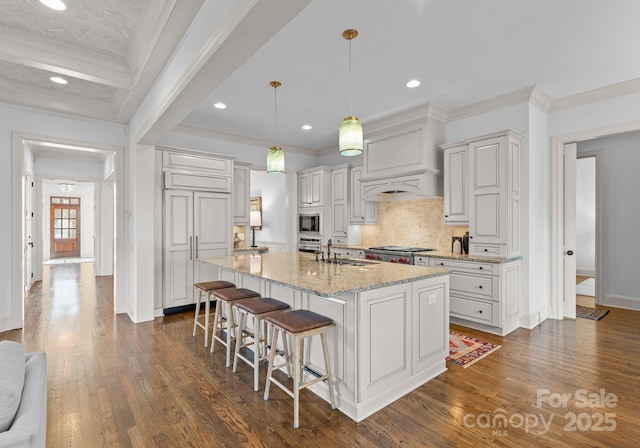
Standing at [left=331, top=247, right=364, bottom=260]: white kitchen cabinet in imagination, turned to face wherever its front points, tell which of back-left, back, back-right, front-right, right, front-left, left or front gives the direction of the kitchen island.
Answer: front-left

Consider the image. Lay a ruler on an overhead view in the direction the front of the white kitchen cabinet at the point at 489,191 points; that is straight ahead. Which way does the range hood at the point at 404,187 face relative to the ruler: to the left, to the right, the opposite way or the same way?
the same way

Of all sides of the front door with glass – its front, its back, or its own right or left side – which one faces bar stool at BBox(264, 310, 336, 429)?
front

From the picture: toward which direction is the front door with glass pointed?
toward the camera

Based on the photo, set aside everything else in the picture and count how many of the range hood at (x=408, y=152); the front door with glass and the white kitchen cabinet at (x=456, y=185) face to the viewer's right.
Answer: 0

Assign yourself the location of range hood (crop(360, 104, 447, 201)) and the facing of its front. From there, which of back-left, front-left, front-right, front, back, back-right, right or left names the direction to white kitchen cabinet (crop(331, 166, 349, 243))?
right

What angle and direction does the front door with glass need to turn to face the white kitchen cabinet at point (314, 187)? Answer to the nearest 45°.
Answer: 0° — it already faces it

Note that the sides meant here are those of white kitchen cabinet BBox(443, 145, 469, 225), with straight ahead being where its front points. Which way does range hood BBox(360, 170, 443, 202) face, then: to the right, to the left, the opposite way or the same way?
the same way

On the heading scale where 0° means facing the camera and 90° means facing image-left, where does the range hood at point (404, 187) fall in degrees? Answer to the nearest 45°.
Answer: approximately 45°

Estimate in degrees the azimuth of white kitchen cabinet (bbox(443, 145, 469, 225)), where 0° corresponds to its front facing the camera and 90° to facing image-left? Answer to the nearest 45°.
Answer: approximately 45°

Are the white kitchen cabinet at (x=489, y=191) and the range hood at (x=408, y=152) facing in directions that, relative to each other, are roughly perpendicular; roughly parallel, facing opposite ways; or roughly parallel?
roughly parallel

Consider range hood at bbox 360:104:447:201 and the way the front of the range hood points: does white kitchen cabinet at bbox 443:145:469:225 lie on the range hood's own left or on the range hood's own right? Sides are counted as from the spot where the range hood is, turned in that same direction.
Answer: on the range hood's own left

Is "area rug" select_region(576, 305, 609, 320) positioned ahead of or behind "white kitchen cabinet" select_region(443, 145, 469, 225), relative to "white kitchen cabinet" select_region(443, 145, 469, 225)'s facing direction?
behind
